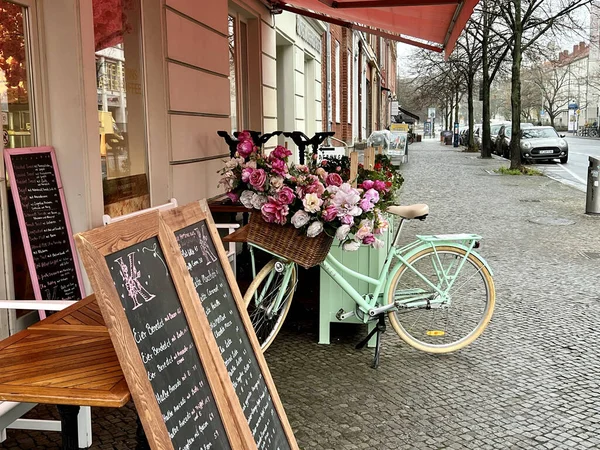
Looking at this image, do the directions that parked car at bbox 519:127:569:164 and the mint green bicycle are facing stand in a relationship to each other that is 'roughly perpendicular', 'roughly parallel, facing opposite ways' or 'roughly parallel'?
roughly perpendicular

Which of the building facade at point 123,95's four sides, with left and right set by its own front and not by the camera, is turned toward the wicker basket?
front

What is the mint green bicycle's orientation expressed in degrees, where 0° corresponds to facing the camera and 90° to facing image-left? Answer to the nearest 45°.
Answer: approximately 90°

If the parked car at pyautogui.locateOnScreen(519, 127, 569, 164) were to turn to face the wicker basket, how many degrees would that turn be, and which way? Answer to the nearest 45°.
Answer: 0° — it already faces it

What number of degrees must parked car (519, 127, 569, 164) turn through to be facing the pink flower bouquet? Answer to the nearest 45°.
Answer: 0° — it already faces it

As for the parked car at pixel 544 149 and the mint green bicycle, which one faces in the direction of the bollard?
the parked car

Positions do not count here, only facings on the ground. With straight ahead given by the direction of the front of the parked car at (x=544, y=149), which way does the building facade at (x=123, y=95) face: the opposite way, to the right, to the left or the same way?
to the left

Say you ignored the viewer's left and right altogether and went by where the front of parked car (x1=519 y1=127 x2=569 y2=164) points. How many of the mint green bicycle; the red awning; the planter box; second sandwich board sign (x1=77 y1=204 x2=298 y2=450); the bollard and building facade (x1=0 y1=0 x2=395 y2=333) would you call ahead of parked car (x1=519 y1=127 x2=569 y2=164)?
6

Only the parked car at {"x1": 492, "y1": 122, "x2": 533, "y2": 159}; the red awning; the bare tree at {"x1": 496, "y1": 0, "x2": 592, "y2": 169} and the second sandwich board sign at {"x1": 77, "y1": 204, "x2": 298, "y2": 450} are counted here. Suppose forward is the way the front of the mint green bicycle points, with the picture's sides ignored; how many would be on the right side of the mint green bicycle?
3

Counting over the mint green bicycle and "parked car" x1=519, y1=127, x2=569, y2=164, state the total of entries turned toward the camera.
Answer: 1

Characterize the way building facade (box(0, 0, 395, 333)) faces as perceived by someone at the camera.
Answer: facing the viewer and to the right of the viewer

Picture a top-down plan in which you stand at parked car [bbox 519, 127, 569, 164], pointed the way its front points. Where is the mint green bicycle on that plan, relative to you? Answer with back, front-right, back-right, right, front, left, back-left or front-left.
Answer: front

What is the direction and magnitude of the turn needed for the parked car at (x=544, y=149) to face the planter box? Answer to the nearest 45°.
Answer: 0° — it already faces it

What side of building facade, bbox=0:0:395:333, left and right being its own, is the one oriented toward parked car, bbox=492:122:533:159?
left

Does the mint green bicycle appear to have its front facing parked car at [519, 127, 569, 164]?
no

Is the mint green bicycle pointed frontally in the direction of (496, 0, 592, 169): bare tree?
no

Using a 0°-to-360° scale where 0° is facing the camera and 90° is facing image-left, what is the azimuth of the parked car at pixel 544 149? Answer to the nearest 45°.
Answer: approximately 0°

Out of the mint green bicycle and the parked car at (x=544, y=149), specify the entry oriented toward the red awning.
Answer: the parked car

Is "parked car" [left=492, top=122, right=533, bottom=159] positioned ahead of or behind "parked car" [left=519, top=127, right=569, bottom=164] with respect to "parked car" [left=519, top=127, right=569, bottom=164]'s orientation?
behind

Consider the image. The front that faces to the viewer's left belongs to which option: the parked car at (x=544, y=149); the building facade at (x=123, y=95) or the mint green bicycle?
the mint green bicycle
